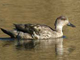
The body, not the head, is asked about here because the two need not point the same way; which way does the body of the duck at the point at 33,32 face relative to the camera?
to the viewer's right
